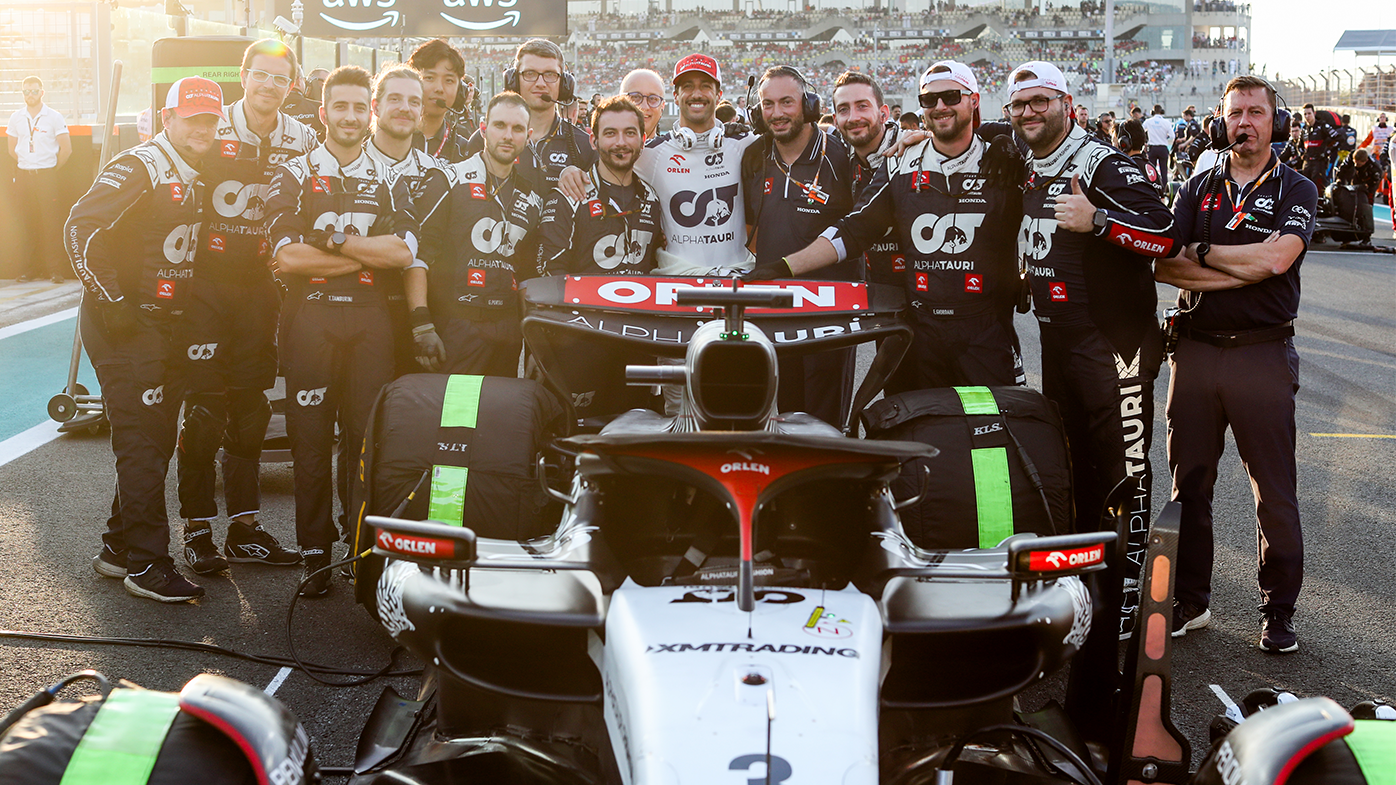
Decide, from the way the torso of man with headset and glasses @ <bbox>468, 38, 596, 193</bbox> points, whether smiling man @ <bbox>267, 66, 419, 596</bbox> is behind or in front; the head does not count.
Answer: in front

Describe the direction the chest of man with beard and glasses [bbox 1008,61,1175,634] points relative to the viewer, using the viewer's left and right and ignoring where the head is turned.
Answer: facing the viewer and to the left of the viewer

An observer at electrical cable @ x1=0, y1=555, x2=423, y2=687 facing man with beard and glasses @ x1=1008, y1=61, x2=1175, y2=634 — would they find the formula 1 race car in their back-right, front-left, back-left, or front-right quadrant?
front-right

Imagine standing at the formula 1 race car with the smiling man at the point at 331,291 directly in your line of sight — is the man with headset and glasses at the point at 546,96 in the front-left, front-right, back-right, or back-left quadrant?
front-right

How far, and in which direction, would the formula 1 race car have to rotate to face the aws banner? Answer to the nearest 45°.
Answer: approximately 180°

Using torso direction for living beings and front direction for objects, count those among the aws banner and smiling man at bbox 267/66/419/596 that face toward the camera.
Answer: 2

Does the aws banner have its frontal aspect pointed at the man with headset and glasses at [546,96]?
yes

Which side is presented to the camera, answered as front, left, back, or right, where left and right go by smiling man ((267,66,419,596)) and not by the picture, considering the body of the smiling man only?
front

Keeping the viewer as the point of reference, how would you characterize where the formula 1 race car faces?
facing the viewer

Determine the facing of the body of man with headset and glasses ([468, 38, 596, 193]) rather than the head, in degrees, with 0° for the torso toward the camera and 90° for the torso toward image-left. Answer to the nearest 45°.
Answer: approximately 0°

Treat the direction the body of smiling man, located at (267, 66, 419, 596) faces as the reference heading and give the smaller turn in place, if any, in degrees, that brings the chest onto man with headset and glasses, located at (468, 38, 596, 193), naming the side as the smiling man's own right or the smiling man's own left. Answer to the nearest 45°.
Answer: approximately 135° to the smiling man's own left

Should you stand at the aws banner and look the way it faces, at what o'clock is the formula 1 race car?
The formula 1 race car is roughly at 12 o'clock from the aws banner.

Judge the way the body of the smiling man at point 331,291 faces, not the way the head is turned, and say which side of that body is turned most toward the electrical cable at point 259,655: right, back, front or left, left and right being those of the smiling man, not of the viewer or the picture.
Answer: front

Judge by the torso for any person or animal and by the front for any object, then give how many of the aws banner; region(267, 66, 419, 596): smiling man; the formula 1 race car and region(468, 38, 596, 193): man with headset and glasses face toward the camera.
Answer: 4
